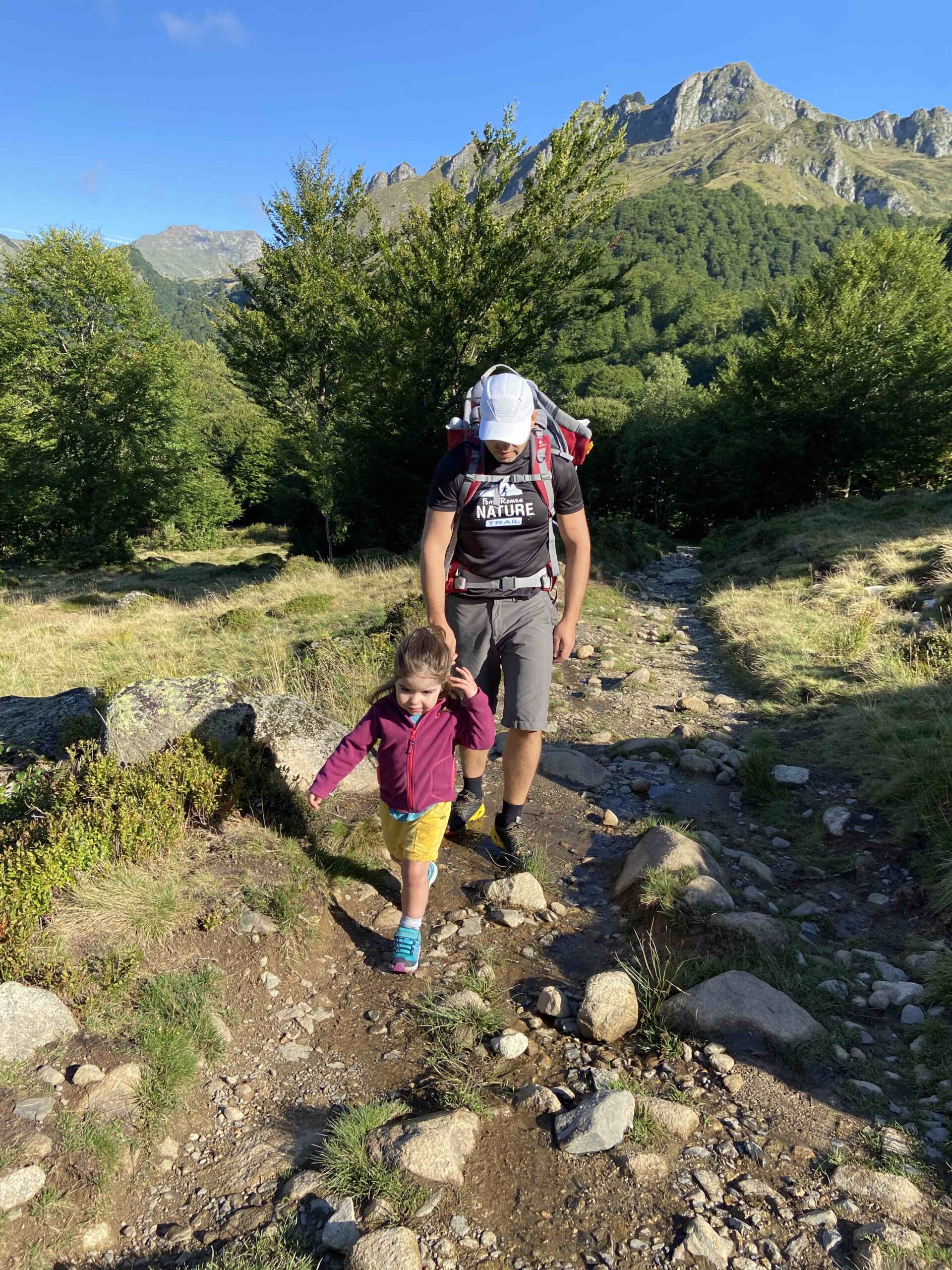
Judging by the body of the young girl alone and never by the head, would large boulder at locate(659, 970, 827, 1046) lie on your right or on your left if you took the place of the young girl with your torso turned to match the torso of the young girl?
on your left

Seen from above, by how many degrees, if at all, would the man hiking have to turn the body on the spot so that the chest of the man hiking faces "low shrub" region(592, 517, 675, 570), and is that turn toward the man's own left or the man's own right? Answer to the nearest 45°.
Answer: approximately 180°

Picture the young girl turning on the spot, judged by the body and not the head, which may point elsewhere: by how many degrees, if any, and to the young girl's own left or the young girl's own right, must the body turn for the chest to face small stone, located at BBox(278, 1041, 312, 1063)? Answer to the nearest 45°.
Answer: approximately 45° to the young girl's own right

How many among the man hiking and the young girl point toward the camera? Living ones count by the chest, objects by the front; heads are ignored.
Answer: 2

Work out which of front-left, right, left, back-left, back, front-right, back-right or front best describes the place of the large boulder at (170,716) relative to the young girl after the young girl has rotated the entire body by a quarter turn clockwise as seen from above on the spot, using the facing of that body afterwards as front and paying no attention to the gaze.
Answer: front-right

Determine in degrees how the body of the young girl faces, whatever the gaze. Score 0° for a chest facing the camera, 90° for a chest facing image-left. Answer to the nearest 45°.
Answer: approximately 0°

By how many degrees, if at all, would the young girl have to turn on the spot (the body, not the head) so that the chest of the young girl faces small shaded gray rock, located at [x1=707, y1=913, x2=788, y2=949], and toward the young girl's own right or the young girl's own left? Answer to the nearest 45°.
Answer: approximately 90° to the young girl's own left

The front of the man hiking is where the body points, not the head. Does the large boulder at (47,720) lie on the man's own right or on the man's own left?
on the man's own right
